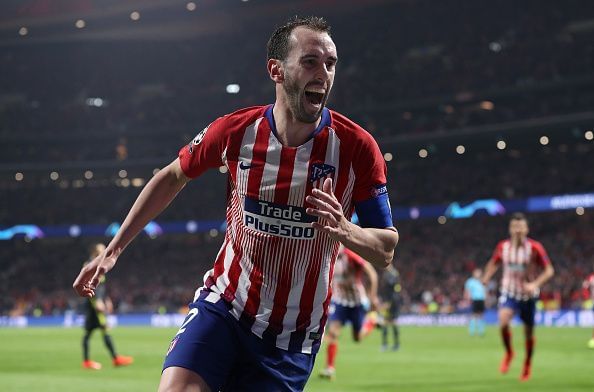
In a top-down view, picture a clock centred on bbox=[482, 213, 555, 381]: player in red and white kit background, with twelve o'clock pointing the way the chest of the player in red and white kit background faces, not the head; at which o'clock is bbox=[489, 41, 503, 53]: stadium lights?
The stadium lights is roughly at 6 o'clock from the player in red and white kit background.

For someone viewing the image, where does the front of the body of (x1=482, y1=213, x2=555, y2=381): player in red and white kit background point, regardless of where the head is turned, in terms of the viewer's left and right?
facing the viewer
